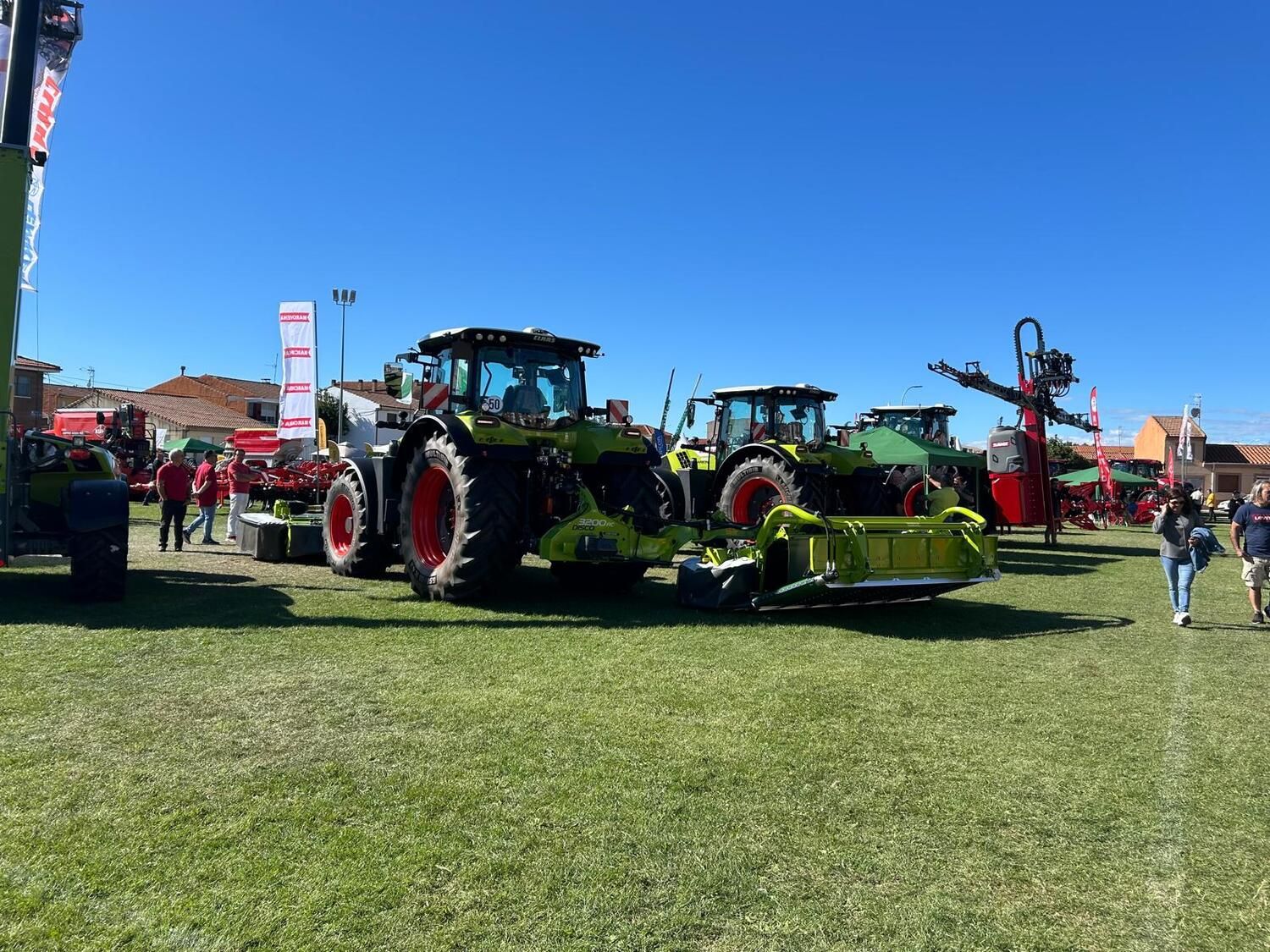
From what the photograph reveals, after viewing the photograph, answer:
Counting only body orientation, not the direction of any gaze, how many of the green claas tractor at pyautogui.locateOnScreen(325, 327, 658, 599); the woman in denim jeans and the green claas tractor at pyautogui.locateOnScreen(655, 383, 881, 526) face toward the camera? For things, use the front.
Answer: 1

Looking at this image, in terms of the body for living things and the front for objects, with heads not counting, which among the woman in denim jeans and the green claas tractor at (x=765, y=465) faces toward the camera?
the woman in denim jeans

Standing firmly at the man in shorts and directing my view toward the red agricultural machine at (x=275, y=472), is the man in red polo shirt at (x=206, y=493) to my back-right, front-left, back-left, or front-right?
front-left

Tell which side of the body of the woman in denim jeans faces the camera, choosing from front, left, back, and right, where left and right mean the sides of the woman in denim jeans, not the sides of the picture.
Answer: front

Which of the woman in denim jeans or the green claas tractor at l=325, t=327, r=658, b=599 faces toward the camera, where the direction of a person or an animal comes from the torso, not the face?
the woman in denim jeans

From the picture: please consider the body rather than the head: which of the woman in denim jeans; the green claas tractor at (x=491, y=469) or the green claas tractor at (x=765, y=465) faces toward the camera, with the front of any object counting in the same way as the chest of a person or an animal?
the woman in denim jeans

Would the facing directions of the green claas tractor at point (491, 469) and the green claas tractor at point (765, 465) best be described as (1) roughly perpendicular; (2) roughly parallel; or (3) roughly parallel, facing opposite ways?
roughly parallel

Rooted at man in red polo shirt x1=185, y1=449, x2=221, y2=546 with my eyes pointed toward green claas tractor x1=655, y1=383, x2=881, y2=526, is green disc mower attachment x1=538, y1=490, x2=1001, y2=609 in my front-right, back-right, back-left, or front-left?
front-right

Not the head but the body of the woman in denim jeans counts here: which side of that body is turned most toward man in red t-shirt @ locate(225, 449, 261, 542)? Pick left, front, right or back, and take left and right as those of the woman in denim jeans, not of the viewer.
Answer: right
